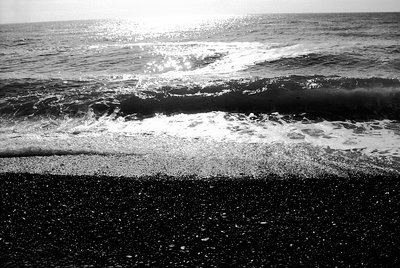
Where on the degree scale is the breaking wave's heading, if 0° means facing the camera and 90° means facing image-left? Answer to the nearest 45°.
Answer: approximately 0°
